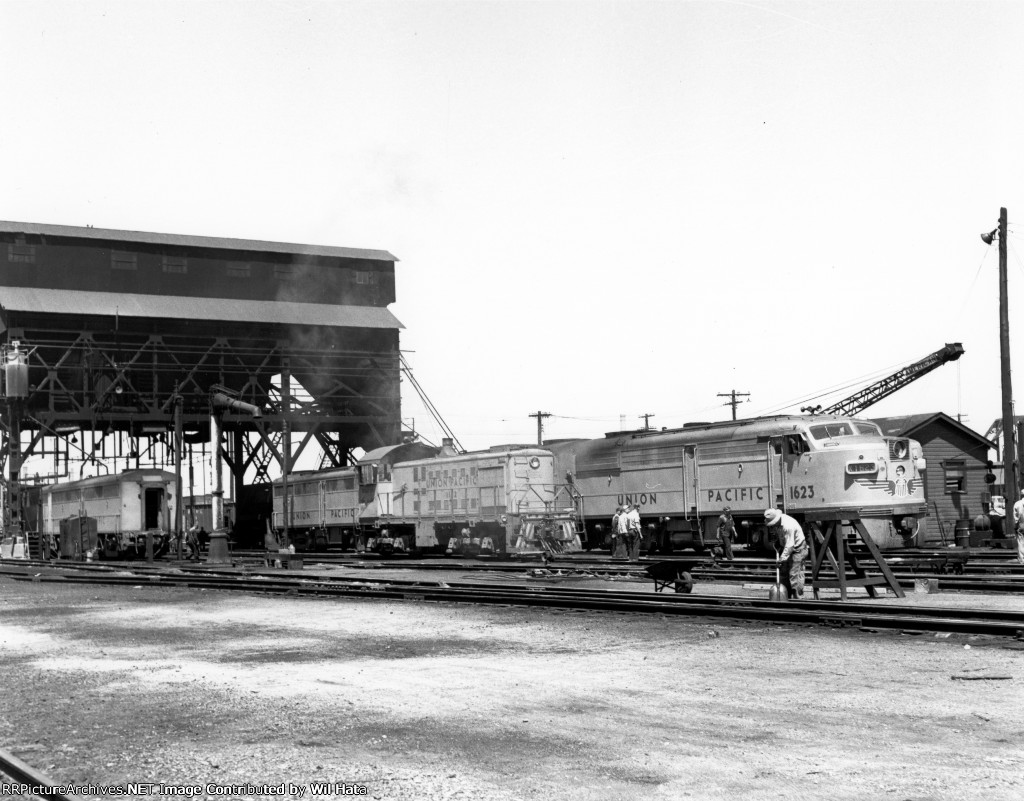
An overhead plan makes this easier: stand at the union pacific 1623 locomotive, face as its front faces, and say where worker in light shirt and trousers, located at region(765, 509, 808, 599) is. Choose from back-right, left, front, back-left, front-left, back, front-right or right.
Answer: front-right

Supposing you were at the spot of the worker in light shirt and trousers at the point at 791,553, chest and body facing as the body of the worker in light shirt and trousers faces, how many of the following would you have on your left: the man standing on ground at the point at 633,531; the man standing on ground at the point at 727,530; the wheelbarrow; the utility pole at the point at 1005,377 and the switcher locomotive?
0

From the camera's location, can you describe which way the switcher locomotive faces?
facing the viewer and to the right of the viewer

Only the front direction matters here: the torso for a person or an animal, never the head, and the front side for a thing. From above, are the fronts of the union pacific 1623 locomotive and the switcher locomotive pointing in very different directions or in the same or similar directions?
same or similar directions

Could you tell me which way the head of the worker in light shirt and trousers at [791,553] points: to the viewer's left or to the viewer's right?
to the viewer's left

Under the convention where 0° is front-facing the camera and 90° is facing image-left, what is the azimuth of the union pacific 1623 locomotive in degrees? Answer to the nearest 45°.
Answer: approximately 315°

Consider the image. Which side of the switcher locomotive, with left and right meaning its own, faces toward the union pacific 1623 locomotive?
front

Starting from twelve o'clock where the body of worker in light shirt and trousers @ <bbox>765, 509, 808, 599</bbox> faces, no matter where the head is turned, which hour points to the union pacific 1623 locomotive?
The union pacific 1623 locomotive is roughly at 3 o'clock from the worker in light shirt and trousers.

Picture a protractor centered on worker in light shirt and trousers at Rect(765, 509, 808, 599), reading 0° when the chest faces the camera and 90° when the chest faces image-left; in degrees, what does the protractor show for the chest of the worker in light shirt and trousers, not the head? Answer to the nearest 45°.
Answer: approximately 90°
